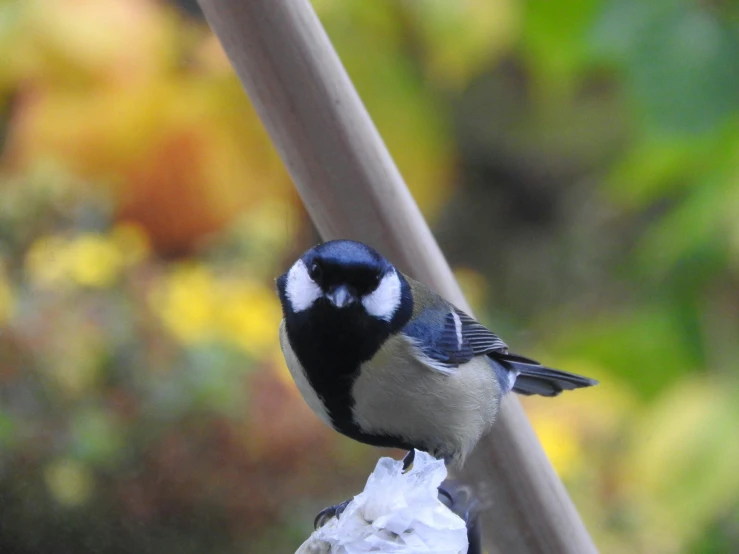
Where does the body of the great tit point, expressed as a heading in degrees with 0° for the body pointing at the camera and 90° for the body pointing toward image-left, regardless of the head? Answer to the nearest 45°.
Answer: approximately 45°
